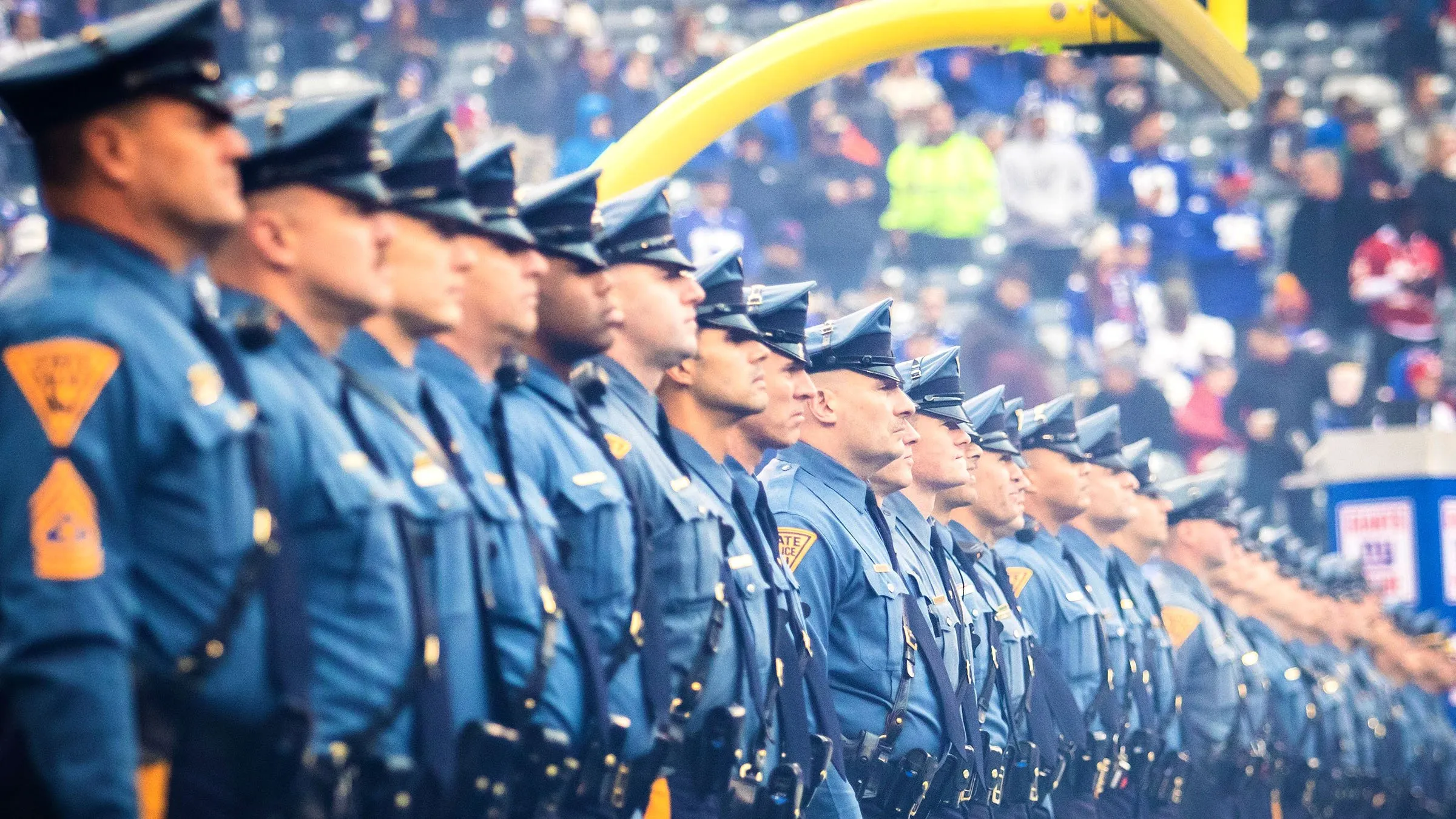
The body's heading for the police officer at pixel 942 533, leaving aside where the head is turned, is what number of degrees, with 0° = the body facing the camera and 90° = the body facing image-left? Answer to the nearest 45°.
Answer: approximately 315°

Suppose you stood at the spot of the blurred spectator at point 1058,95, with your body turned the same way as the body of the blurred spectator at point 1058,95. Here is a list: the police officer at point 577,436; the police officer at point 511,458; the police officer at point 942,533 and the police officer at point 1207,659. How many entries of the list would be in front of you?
4

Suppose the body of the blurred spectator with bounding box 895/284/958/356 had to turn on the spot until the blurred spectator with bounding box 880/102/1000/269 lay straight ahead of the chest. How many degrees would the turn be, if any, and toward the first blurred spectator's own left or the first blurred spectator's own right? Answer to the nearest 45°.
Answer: approximately 180°

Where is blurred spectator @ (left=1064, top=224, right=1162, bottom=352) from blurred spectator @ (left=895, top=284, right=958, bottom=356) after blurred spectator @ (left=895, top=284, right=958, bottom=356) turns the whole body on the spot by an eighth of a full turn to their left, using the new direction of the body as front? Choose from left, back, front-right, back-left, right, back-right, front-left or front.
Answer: left

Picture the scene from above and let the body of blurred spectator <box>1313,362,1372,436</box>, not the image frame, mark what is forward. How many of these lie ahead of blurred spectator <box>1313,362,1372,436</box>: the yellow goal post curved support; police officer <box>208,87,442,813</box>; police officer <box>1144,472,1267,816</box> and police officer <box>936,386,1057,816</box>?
4

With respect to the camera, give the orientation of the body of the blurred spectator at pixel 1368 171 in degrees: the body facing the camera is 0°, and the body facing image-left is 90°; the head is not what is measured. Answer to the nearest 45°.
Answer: approximately 0°

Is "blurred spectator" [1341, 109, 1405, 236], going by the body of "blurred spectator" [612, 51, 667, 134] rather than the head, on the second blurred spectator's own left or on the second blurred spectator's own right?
on the second blurred spectator's own left

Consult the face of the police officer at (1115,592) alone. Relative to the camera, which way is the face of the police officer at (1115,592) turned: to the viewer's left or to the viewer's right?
to the viewer's right

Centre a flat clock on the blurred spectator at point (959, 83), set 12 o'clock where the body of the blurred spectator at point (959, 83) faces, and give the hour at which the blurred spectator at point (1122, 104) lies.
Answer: the blurred spectator at point (1122, 104) is roughly at 9 o'clock from the blurred spectator at point (959, 83).

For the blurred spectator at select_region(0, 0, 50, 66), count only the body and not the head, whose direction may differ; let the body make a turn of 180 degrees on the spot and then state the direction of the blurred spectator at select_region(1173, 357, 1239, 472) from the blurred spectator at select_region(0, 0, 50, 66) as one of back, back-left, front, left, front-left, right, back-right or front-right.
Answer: right

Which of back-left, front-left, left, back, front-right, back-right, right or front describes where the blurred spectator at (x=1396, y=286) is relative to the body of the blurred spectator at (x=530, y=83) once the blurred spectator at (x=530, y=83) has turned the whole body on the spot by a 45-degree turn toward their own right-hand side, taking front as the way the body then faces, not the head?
back-left

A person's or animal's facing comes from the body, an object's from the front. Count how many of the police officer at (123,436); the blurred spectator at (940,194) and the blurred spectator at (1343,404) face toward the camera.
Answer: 2
